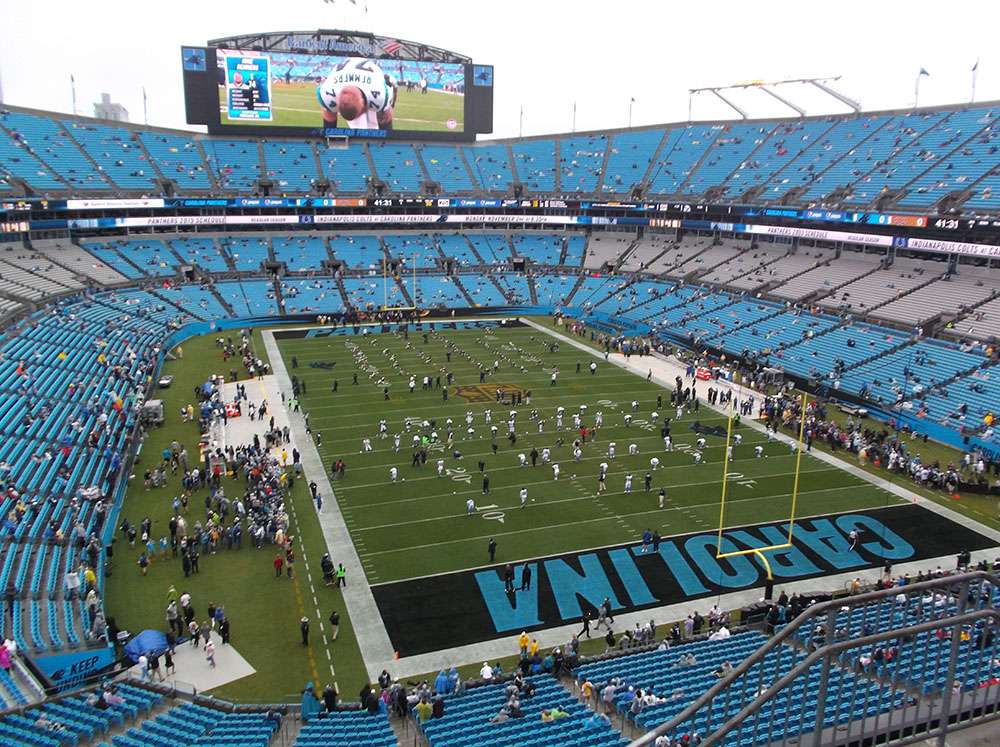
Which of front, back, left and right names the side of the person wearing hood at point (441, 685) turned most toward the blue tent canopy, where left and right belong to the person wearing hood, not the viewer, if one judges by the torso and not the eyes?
left

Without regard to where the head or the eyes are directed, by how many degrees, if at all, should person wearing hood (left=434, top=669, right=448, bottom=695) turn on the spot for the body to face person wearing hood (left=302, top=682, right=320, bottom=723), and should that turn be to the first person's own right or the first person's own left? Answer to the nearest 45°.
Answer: approximately 90° to the first person's own left

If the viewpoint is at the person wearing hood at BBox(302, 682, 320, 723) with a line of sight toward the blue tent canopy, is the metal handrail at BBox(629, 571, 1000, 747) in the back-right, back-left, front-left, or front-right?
back-left

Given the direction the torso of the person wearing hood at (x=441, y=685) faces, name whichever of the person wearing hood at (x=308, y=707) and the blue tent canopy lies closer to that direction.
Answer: the blue tent canopy

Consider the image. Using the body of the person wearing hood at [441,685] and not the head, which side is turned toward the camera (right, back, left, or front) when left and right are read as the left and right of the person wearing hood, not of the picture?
back

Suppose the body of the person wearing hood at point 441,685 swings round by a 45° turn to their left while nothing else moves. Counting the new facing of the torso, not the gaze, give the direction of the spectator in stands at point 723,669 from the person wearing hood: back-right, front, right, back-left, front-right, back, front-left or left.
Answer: back-right

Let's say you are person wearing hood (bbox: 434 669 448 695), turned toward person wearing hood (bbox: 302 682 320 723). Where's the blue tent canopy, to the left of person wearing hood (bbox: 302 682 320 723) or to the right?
right
